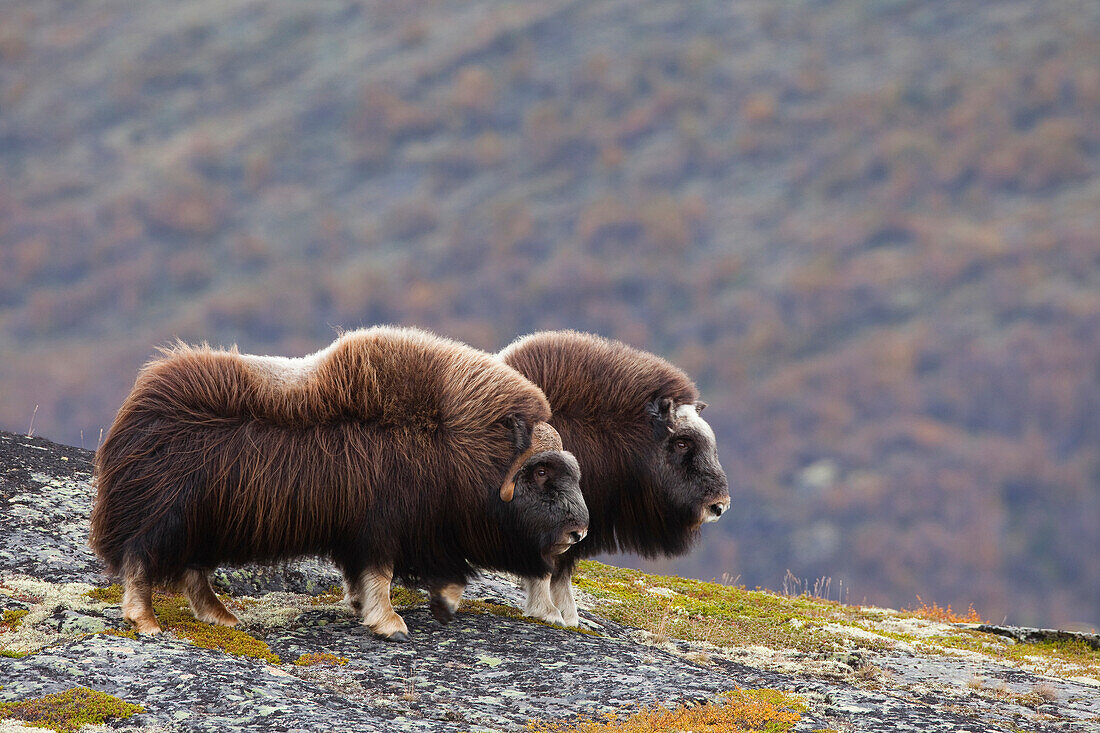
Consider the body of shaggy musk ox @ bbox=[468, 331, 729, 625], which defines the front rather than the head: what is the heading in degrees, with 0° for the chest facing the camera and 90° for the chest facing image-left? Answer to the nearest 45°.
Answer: approximately 270°

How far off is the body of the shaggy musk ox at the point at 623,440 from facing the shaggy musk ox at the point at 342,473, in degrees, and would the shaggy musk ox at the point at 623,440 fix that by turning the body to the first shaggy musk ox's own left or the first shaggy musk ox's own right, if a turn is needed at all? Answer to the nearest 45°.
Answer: approximately 135° to the first shaggy musk ox's own right

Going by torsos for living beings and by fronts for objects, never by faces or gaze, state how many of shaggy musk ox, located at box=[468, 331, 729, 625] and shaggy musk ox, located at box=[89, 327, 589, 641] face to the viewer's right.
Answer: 2

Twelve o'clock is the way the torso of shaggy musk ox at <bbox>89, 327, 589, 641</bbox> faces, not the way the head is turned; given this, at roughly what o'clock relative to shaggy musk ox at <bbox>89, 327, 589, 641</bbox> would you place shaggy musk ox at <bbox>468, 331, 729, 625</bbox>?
shaggy musk ox at <bbox>468, 331, 729, 625</bbox> is roughly at 11 o'clock from shaggy musk ox at <bbox>89, 327, 589, 641</bbox>.

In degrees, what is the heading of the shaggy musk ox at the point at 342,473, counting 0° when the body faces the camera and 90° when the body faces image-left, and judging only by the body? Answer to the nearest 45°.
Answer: approximately 270°
